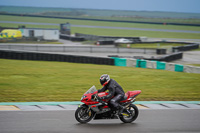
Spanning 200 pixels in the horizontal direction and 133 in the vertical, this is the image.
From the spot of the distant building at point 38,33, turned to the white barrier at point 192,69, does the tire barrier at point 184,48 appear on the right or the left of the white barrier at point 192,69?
left

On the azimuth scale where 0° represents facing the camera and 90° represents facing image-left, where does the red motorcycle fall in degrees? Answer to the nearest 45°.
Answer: approximately 90°

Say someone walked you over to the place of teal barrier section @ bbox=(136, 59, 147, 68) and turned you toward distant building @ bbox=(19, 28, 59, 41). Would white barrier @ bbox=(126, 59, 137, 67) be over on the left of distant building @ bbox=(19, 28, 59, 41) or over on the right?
left

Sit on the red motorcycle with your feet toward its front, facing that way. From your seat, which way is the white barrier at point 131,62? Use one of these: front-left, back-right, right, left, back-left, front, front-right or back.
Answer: right

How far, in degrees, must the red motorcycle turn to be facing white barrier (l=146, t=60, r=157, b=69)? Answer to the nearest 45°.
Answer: approximately 90° to its right

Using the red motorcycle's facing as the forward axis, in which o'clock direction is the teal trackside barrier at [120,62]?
The teal trackside barrier is roughly at 3 o'clock from the red motorcycle.

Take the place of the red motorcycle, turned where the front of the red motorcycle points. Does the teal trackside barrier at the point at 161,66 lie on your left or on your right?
on your right

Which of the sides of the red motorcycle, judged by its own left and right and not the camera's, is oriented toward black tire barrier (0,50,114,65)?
right

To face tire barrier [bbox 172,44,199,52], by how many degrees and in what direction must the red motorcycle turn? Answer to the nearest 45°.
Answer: approximately 90° to its right
